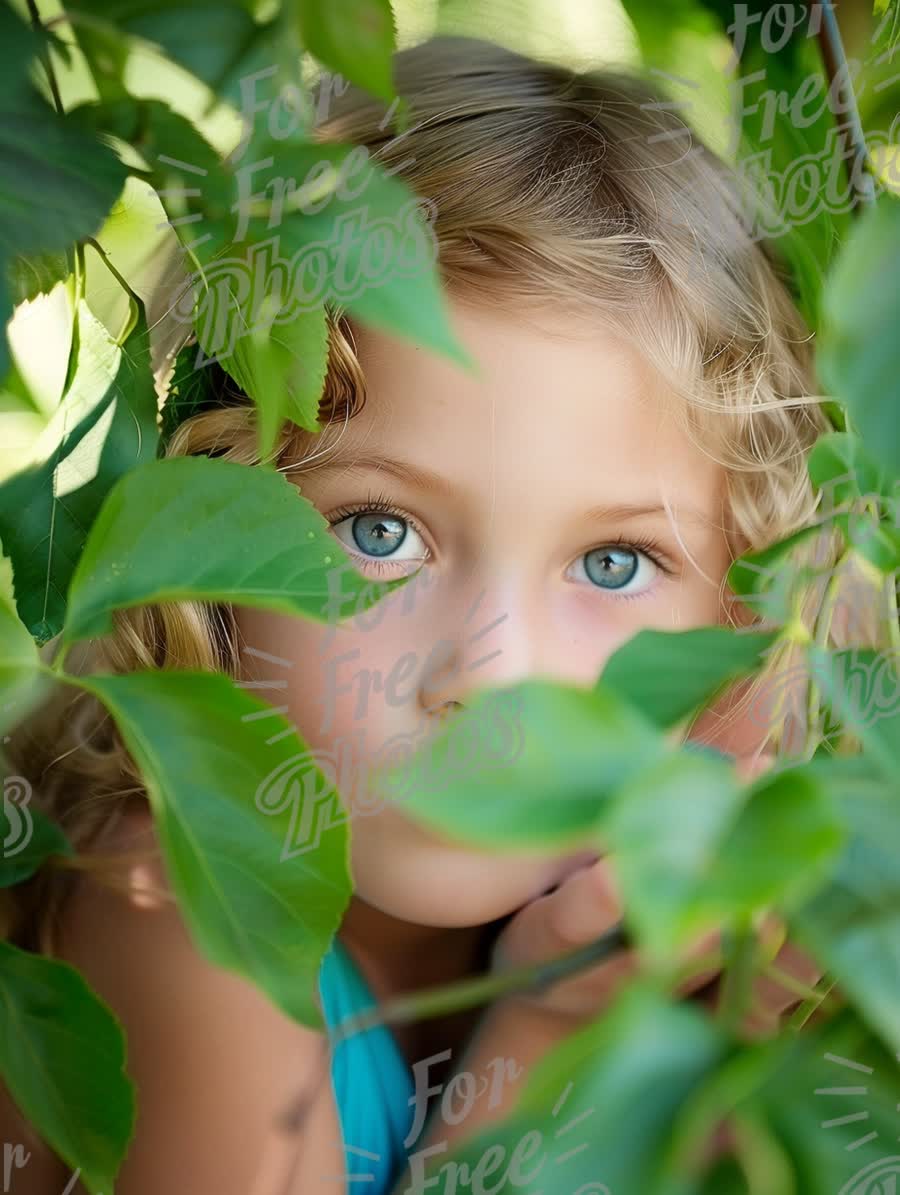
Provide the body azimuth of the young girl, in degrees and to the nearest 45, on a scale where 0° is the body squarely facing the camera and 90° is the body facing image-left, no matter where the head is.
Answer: approximately 0°
